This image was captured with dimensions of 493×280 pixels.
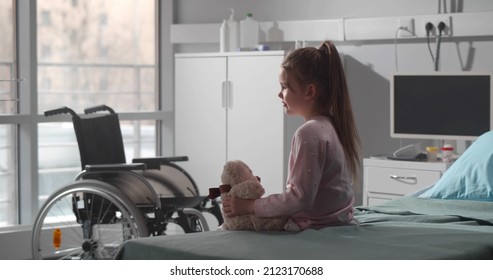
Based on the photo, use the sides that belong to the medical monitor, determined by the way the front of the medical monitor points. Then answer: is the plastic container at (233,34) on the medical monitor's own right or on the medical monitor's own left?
on the medical monitor's own right

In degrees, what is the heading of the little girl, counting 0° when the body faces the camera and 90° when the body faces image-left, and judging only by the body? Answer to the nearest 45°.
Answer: approximately 90°

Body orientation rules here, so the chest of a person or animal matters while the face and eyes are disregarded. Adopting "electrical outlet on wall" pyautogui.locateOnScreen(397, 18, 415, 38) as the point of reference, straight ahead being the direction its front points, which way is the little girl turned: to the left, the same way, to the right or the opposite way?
to the right

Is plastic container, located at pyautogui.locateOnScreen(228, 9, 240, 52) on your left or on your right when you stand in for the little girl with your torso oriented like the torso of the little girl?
on your right

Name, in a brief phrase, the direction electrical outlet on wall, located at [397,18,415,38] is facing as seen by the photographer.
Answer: facing the viewer

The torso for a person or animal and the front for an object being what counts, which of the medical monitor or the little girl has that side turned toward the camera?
the medical monitor

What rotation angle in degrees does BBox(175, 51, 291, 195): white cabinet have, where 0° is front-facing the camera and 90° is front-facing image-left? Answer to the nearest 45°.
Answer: approximately 0°

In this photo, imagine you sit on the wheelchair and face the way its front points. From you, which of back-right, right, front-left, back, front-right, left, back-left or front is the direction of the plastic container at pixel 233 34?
left

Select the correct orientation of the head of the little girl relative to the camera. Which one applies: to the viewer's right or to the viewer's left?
to the viewer's left

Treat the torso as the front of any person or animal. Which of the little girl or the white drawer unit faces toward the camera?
the white drawer unit

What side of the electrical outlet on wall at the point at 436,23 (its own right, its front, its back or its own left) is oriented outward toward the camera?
front

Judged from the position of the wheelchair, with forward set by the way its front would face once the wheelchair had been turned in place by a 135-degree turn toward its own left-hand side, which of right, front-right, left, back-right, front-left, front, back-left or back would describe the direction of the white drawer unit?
right

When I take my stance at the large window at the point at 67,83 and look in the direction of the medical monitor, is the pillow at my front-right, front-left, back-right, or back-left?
front-right

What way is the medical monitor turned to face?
toward the camera
